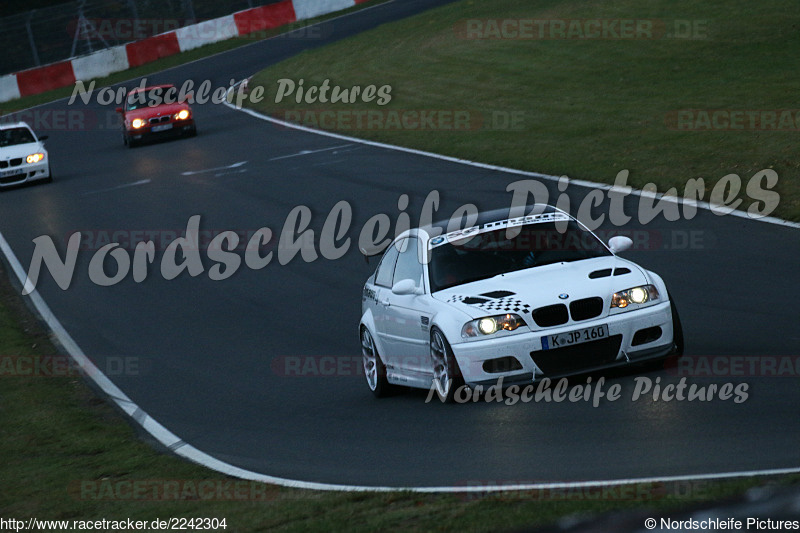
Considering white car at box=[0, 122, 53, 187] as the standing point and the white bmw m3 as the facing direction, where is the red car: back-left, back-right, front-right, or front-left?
back-left

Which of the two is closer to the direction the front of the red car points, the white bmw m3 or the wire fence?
the white bmw m3

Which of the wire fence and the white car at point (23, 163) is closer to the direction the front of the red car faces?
the white car

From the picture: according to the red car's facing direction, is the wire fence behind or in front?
behind

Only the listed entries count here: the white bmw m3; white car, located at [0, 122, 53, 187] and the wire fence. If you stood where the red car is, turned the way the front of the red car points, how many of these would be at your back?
1

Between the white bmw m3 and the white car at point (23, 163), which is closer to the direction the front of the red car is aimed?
the white bmw m3

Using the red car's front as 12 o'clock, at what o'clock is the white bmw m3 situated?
The white bmw m3 is roughly at 12 o'clock from the red car.

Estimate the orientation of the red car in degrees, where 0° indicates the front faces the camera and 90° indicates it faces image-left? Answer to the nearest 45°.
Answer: approximately 0°
